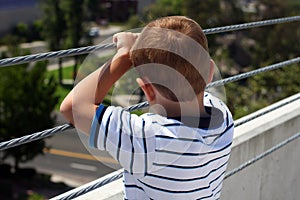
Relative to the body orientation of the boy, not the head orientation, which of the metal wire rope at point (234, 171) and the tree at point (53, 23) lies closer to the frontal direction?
the tree

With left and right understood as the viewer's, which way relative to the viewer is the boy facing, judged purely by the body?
facing away from the viewer and to the left of the viewer

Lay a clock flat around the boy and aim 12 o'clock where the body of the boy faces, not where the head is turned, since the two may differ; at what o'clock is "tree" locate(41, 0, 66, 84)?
The tree is roughly at 1 o'clock from the boy.
